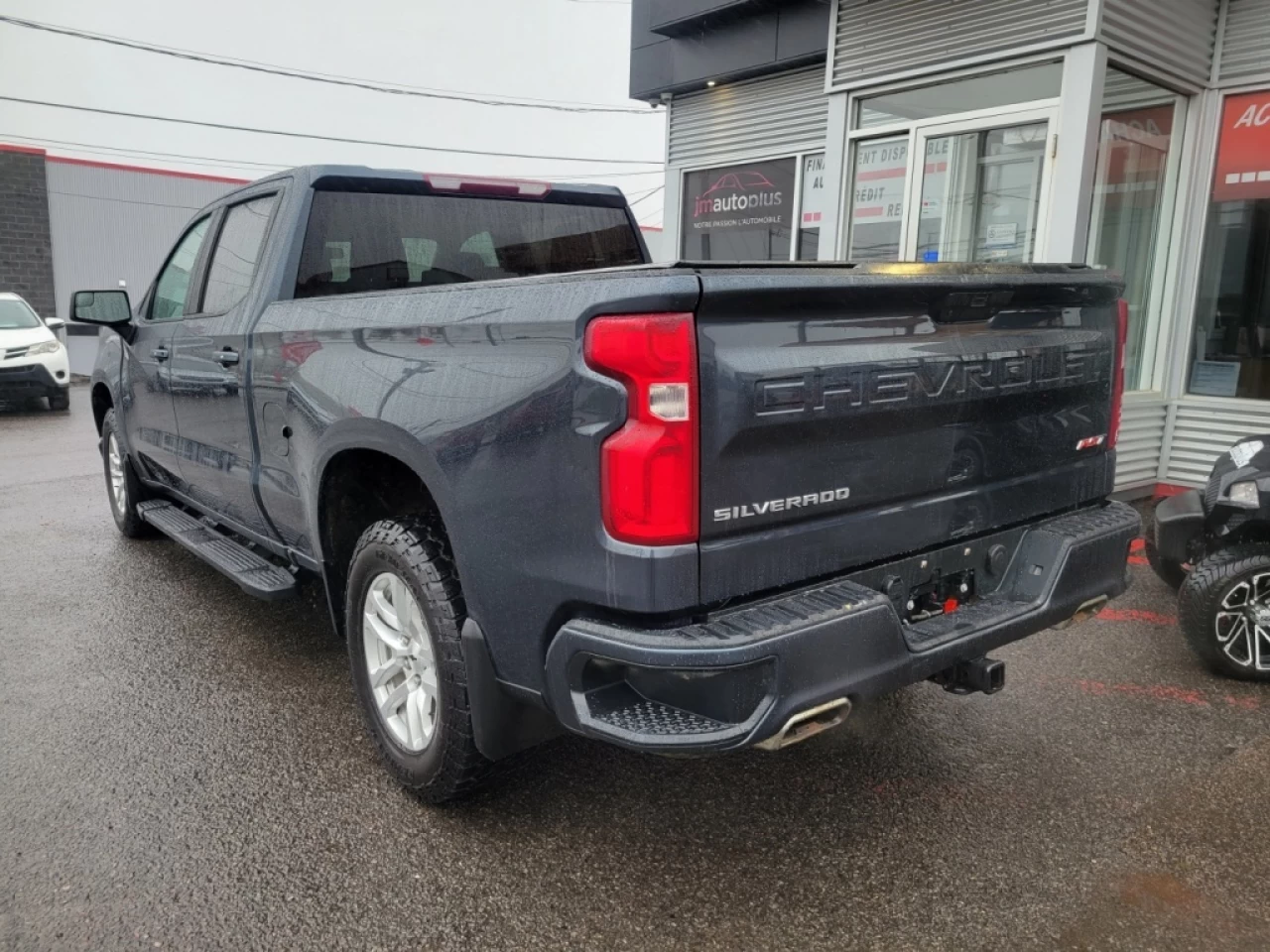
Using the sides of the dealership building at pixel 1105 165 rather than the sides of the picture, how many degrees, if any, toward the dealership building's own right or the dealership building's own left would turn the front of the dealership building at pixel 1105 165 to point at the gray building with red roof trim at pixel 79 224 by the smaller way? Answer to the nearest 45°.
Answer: approximately 90° to the dealership building's own right

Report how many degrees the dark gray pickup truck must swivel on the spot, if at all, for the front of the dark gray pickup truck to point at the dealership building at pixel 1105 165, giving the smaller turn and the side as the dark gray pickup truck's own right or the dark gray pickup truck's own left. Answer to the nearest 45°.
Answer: approximately 90° to the dark gray pickup truck's own right

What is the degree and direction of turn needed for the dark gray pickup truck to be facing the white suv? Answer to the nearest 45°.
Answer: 0° — it already faces it

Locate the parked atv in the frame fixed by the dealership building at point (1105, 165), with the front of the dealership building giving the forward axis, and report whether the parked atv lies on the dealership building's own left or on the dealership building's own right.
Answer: on the dealership building's own left

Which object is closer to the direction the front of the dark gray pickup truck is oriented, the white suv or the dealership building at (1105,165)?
the white suv

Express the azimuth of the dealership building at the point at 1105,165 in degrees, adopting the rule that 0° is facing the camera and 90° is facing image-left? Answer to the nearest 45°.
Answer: approximately 45°

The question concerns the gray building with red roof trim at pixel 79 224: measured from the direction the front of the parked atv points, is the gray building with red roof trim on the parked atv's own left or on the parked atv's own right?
on the parked atv's own right

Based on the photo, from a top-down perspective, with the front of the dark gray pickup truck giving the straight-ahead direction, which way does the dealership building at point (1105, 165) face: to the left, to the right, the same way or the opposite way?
to the left

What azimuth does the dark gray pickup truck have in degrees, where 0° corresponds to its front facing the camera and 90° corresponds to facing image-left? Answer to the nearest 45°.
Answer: approximately 135°

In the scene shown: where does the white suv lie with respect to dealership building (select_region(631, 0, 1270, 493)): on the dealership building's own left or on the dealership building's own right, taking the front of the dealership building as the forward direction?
on the dealership building's own right
